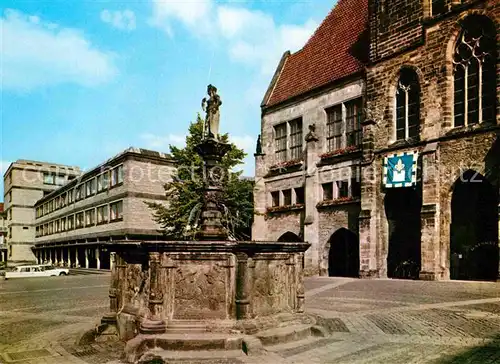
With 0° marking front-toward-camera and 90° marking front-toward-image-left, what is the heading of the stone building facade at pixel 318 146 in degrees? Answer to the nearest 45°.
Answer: approximately 45°

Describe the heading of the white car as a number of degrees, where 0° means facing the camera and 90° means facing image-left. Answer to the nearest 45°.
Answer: approximately 270°

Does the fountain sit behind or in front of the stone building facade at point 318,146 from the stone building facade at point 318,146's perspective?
in front

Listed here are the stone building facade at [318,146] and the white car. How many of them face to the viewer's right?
1

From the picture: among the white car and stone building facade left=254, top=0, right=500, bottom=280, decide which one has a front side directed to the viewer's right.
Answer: the white car

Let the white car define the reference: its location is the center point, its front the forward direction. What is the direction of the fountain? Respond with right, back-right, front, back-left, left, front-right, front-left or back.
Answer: right

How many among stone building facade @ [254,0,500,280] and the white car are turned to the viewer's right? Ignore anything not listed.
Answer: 1
